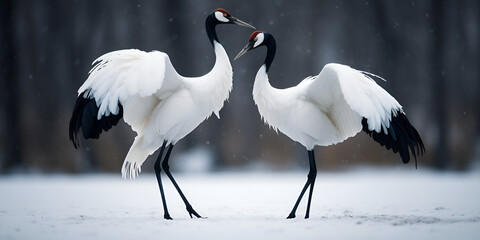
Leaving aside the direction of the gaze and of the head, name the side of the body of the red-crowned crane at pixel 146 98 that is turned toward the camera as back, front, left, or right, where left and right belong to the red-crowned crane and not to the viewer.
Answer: right

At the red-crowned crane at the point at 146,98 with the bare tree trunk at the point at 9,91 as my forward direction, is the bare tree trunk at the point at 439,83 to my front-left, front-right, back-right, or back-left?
front-right

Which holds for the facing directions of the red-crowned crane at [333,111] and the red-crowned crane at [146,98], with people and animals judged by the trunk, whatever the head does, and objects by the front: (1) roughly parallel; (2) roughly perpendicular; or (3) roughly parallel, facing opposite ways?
roughly parallel, facing opposite ways

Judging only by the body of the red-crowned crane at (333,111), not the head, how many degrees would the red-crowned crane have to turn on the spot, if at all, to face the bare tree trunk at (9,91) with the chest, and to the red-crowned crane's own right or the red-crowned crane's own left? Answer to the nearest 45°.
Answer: approximately 45° to the red-crowned crane's own right

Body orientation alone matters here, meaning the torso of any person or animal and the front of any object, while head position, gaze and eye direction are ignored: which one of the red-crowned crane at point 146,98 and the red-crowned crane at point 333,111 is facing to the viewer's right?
the red-crowned crane at point 146,98

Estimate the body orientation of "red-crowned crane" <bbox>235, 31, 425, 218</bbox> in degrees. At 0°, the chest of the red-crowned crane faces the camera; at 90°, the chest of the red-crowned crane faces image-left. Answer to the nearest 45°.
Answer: approximately 90°

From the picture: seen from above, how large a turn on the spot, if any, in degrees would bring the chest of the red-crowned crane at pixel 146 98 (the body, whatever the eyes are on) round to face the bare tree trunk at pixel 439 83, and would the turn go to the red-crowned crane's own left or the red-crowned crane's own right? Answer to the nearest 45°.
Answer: approximately 45° to the red-crowned crane's own left

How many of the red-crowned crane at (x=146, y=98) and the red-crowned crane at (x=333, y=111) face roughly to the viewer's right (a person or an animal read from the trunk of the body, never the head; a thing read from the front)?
1

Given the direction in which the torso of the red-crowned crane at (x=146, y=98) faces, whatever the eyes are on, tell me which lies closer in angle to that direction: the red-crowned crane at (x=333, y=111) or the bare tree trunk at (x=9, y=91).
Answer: the red-crowned crane

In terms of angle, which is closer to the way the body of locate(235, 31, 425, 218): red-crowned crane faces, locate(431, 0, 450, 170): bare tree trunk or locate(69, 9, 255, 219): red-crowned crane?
the red-crowned crane

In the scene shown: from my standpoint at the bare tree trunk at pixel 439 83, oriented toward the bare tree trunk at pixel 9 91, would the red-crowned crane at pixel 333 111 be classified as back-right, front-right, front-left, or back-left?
front-left

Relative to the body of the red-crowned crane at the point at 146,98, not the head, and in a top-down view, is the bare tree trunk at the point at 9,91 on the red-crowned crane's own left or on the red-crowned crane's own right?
on the red-crowned crane's own left

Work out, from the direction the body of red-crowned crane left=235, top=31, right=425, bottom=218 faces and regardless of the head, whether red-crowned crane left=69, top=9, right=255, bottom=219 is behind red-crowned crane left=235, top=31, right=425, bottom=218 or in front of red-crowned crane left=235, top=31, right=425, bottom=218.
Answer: in front

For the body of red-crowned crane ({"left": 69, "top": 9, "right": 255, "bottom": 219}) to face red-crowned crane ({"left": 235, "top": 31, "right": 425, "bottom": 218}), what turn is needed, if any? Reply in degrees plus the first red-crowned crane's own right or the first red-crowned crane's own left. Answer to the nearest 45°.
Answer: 0° — it already faces it

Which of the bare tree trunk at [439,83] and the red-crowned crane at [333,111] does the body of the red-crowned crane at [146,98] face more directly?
the red-crowned crane
